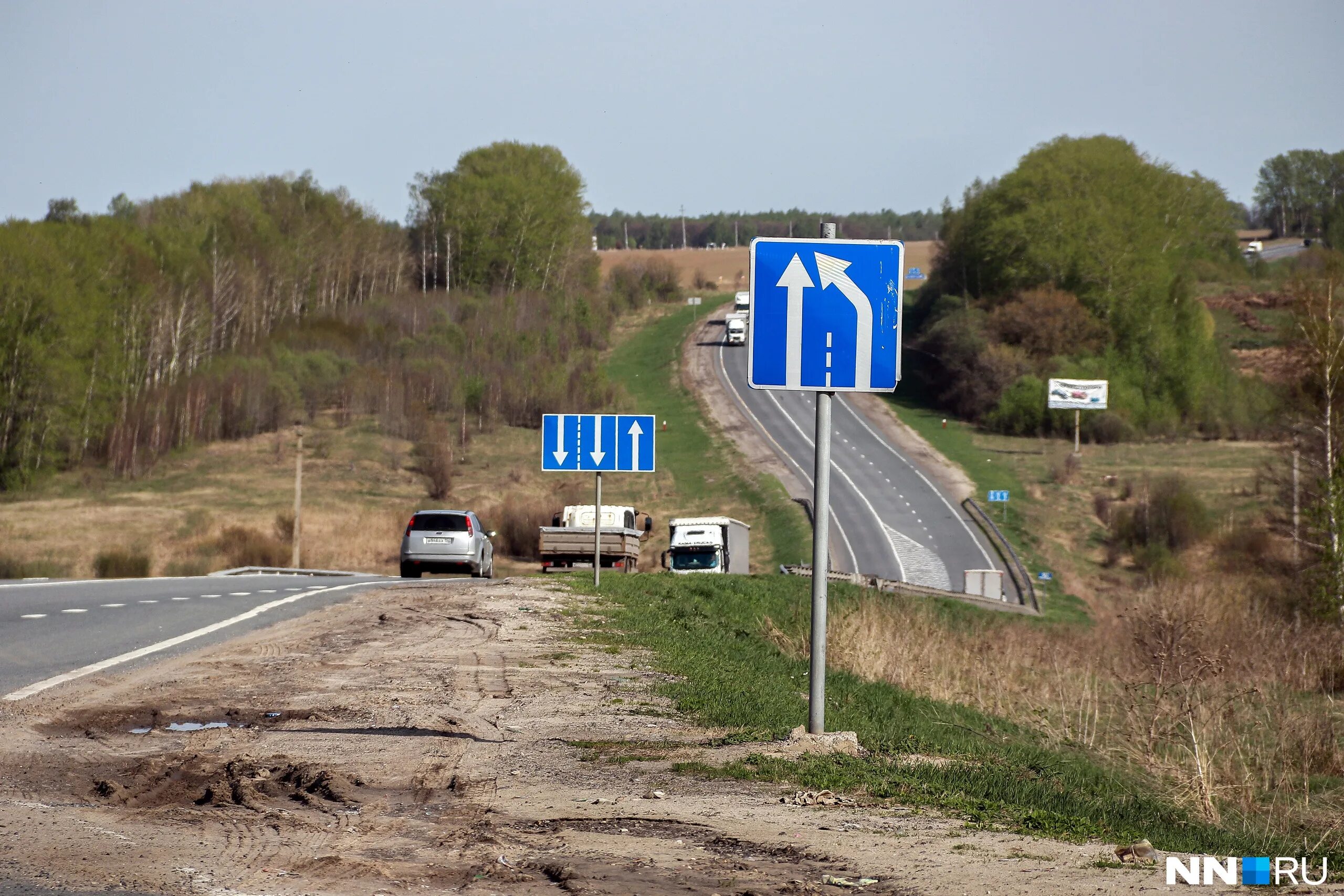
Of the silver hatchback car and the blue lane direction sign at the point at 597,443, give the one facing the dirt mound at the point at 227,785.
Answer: the blue lane direction sign

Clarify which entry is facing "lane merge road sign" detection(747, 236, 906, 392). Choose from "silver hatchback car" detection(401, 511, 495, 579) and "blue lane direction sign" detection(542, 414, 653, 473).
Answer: the blue lane direction sign

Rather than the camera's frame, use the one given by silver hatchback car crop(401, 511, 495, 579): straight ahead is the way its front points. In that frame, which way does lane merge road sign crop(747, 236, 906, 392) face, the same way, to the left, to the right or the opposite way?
the opposite way

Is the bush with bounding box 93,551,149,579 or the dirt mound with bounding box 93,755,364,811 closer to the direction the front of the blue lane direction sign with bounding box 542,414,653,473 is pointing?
the dirt mound

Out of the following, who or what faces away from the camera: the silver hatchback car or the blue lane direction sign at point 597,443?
the silver hatchback car

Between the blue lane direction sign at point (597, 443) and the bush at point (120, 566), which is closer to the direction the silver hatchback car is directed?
the bush

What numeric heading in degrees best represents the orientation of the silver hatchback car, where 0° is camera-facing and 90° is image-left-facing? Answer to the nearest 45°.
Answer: approximately 180°

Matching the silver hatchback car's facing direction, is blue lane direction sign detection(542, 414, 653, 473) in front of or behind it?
behind

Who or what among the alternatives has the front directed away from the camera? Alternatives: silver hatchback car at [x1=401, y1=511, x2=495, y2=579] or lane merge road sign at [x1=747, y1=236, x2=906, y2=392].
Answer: the silver hatchback car

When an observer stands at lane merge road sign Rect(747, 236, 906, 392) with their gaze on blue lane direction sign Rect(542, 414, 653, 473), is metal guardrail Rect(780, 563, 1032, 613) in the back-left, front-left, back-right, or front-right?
front-right

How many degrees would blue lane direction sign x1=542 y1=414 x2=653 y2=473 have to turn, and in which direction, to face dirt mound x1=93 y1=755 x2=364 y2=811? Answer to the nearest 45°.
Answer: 0° — it already faces it

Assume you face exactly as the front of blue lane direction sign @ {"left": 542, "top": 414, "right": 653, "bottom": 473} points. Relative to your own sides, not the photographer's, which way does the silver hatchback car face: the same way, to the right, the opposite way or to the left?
the opposite way

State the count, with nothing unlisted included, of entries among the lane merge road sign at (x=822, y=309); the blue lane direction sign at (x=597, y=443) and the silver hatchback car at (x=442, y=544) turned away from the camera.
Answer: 1

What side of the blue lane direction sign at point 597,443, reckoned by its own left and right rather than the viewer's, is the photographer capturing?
front

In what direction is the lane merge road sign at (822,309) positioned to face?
toward the camera

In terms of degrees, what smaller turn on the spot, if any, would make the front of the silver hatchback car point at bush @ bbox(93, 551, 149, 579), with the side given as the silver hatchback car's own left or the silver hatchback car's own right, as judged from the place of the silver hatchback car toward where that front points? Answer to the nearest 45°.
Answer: approximately 45° to the silver hatchback car's own left

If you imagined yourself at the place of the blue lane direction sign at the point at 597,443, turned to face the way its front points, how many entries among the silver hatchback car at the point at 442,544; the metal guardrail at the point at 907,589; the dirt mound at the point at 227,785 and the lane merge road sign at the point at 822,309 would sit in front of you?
2
